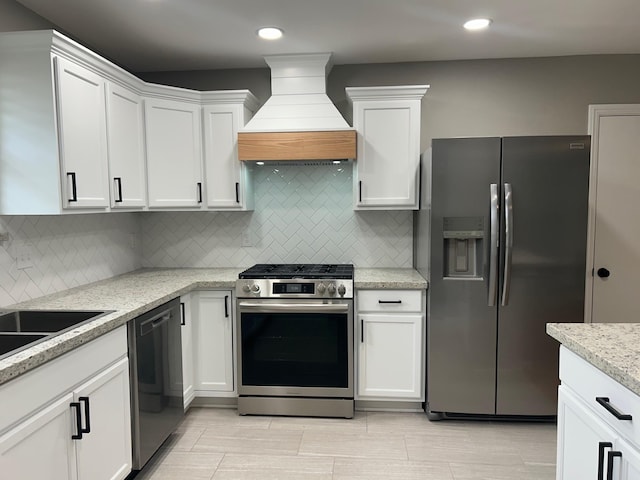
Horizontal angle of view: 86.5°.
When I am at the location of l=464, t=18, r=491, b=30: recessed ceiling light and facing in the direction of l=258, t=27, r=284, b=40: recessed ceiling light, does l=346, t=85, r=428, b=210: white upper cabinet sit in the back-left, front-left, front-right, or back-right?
front-right

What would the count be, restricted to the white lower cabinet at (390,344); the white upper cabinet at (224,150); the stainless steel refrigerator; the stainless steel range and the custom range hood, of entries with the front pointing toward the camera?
5

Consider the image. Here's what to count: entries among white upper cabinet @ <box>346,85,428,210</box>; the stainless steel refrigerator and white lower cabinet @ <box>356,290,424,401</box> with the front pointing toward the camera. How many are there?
3

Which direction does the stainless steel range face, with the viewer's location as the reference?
facing the viewer

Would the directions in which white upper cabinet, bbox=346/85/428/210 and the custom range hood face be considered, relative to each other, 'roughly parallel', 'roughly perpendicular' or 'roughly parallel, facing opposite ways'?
roughly parallel

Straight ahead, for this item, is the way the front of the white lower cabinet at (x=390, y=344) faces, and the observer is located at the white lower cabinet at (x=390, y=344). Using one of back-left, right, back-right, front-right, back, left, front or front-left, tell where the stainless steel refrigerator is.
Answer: left

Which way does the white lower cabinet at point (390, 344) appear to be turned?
toward the camera

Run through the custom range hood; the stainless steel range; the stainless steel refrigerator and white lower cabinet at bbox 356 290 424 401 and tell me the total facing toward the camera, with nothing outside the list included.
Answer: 4

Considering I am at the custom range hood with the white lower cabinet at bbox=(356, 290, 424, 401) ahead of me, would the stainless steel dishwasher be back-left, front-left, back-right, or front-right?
back-right

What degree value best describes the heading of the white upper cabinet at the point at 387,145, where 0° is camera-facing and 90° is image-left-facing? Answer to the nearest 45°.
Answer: approximately 0°

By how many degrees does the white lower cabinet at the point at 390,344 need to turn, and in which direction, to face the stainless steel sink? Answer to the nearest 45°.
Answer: approximately 45° to its right

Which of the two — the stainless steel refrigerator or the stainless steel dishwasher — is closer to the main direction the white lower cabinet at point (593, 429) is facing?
the stainless steel dishwasher

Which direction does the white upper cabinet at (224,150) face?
toward the camera

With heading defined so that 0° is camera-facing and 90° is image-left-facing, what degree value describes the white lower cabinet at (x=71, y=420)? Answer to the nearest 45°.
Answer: approximately 315°

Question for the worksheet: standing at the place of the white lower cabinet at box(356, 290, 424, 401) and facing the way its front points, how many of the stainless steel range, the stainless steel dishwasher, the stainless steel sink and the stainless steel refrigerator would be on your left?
1
